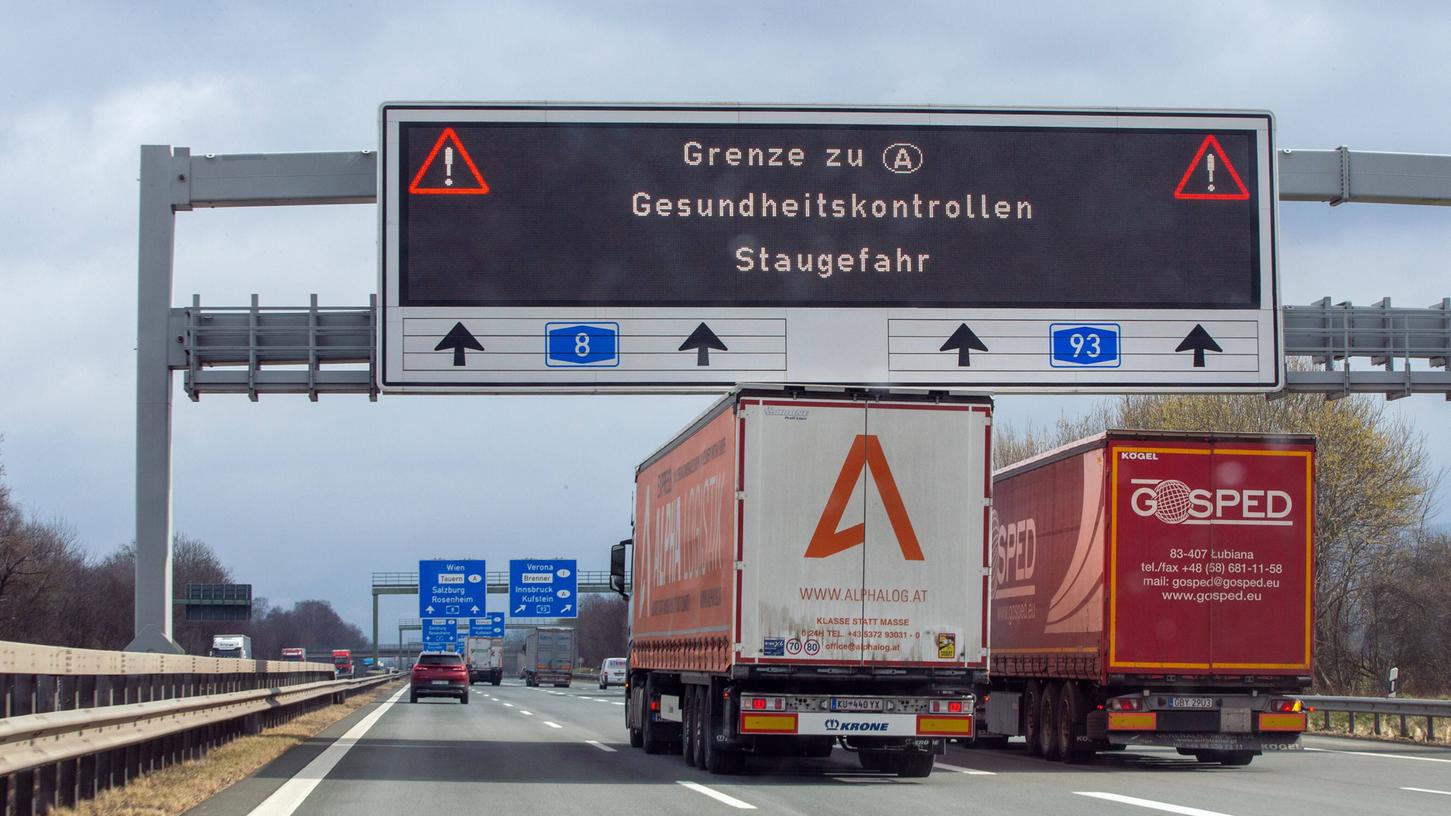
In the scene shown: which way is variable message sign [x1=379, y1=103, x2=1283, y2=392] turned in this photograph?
toward the camera

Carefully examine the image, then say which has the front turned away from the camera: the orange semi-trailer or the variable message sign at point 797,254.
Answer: the orange semi-trailer

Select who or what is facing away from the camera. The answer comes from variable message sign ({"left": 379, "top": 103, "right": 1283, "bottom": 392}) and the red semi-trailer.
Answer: the red semi-trailer

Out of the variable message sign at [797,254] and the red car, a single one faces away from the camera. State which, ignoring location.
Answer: the red car

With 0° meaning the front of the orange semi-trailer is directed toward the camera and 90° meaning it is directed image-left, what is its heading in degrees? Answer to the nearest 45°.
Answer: approximately 180°

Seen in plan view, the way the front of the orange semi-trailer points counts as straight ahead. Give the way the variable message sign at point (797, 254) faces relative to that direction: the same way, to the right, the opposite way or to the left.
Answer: the opposite way

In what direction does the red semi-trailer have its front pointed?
away from the camera

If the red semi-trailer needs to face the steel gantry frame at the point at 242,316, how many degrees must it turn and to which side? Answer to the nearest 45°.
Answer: approximately 90° to its left

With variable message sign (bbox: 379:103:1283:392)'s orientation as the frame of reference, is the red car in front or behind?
behind

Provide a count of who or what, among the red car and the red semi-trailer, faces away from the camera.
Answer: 2
